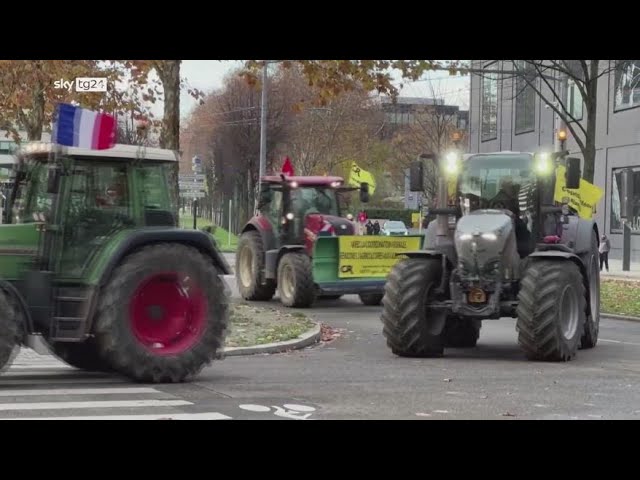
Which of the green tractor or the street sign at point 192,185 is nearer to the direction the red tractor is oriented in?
the green tractor

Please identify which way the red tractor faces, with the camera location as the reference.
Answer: facing the viewer and to the right of the viewer

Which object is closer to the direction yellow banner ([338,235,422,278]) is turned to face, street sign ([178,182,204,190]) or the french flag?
the french flag

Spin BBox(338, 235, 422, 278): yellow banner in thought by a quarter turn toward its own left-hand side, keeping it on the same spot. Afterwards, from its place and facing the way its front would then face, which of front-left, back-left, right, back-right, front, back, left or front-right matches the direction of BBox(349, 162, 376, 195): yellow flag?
left

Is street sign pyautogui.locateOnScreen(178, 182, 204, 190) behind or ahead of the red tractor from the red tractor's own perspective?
behind

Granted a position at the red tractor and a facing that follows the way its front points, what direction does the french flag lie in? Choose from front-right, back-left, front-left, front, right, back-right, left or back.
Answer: front-right

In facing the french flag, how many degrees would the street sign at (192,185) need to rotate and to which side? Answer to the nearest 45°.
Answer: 0° — it already faces it

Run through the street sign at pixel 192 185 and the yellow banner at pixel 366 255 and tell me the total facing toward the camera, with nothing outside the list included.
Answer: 2

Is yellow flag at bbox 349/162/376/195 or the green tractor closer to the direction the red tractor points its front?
the green tractor

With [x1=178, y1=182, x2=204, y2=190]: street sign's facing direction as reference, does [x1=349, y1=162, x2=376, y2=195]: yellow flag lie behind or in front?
in front

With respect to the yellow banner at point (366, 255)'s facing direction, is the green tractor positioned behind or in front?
in front

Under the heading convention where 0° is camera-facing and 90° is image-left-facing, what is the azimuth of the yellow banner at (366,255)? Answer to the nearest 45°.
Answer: approximately 0°

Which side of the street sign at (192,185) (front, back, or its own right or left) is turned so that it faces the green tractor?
front
